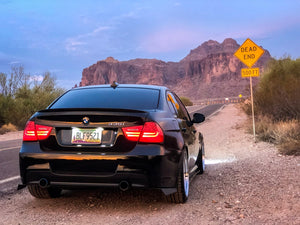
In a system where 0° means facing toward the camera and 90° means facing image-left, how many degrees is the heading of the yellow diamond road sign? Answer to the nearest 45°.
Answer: approximately 0°

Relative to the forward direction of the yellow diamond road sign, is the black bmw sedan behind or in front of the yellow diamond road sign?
in front

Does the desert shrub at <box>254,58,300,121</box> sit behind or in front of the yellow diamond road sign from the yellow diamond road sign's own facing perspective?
behind

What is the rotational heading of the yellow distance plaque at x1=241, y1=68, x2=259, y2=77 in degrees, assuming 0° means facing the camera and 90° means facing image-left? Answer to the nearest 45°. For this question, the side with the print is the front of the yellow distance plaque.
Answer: approximately 0°

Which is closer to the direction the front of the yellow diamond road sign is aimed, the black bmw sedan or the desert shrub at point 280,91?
the black bmw sedan

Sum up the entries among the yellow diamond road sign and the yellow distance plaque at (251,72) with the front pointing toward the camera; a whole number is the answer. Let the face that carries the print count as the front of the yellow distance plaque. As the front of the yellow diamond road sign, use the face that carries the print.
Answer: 2
